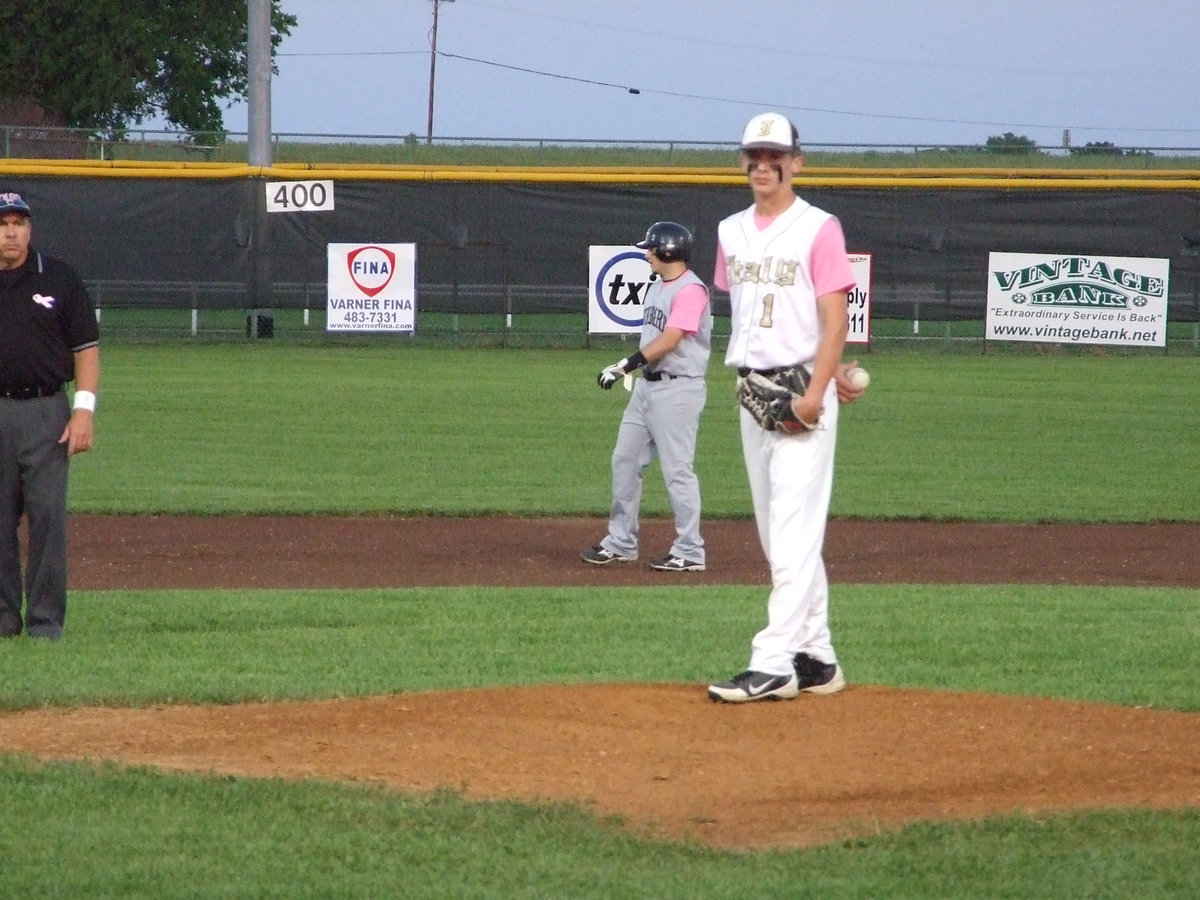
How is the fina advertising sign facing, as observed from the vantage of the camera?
facing the viewer

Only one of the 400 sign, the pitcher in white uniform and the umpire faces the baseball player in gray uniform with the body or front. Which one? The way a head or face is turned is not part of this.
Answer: the 400 sign

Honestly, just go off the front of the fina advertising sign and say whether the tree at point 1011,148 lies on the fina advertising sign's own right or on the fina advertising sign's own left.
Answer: on the fina advertising sign's own left

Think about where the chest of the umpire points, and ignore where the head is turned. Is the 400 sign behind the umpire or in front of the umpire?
behind

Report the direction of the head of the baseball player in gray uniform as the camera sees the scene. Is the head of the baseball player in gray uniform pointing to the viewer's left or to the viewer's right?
to the viewer's left

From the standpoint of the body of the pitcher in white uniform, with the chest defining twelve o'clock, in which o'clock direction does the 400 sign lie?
The 400 sign is roughly at 4 o'clock from the pitcher in white uniform.

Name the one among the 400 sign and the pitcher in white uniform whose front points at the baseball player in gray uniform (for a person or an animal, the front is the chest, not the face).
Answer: the 400 sign

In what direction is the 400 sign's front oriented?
toward the camera

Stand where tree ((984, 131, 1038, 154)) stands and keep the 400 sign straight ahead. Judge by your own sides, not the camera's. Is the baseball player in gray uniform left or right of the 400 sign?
left

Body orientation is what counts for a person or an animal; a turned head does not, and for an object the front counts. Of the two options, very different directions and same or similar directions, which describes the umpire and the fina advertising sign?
same or similar directions

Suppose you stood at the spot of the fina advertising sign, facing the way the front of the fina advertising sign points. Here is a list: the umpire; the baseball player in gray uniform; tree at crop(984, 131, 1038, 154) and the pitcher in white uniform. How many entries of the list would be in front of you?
3

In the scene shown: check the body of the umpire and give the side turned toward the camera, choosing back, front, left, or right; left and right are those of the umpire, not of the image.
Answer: front

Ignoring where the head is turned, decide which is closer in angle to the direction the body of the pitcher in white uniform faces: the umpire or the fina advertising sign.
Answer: the umpire

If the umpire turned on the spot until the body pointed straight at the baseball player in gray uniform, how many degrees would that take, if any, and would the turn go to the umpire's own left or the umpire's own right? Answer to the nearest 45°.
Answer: approximately 135° to the umpire's own left

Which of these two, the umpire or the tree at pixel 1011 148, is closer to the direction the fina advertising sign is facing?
the umpire

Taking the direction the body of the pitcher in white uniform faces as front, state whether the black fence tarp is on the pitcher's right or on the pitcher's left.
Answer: on the pitcher's right

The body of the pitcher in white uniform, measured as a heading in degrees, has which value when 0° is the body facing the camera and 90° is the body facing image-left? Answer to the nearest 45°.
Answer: approximately 45°

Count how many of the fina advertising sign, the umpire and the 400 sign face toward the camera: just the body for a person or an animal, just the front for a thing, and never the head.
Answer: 3
